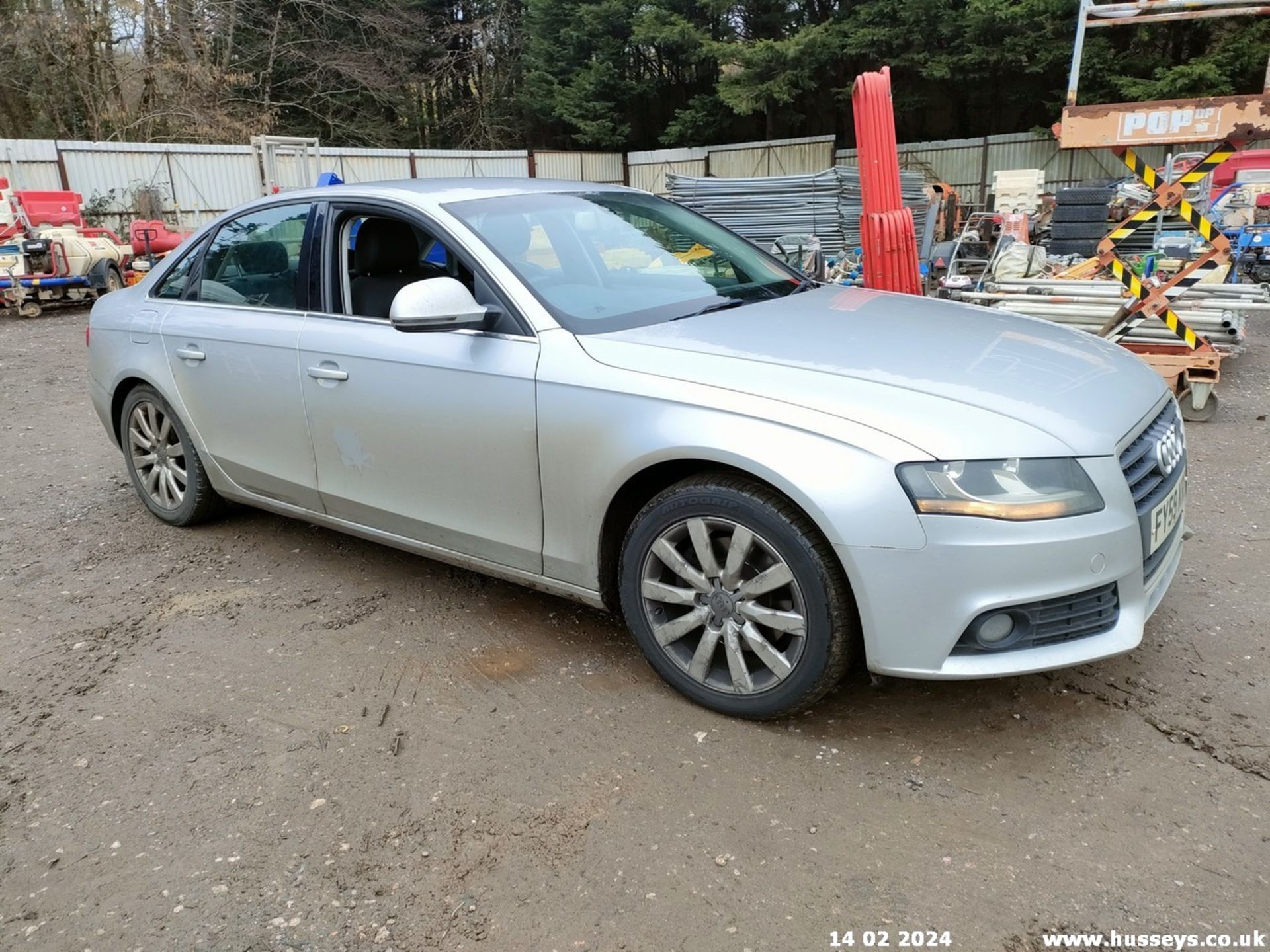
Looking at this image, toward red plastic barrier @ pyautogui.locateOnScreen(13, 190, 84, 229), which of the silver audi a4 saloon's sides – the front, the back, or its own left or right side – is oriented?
back

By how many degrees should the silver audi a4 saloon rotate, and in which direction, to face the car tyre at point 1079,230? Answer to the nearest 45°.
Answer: approximately 90° to its left

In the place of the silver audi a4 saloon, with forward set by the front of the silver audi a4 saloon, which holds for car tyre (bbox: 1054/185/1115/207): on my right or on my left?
on my left

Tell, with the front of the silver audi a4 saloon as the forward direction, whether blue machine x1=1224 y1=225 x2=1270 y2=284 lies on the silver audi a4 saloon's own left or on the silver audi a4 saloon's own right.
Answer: on the silver audi a4 saloon's own left

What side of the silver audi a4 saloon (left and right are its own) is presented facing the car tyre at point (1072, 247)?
left

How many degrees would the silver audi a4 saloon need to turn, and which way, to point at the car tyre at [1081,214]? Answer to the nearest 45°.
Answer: approximately 90° to its left

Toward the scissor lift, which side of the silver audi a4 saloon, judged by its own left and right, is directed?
left

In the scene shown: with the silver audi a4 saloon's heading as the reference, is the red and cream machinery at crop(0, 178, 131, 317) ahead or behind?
behind

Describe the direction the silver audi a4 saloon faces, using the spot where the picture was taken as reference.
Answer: facing the viewer and to the right of the viewer
